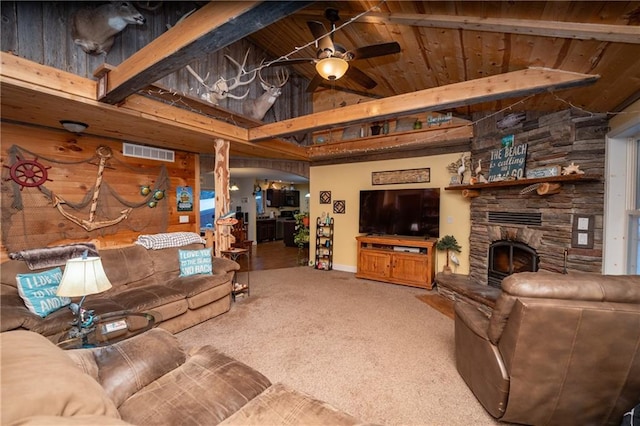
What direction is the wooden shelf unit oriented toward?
toward the camera

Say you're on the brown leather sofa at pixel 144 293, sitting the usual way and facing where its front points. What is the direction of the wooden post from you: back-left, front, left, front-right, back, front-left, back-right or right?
left

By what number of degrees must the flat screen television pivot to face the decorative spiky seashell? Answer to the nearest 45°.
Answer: approximately 90° to its left

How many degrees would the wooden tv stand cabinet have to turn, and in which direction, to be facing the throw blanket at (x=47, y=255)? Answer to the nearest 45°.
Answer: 0° — it already faces it

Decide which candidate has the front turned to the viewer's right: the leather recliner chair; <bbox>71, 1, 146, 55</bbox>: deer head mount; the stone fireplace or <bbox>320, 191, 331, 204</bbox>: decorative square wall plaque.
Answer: the deer head mount

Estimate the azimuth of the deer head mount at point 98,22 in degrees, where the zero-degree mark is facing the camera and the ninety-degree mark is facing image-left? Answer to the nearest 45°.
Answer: approximately 270°

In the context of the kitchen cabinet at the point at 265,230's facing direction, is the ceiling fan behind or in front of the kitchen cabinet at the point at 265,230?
in front

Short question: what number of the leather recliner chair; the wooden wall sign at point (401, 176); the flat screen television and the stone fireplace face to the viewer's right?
0

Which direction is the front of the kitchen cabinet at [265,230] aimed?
toward the camera

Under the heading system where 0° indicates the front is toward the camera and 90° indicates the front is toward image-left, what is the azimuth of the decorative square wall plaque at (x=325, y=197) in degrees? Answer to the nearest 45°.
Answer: approximately 0°

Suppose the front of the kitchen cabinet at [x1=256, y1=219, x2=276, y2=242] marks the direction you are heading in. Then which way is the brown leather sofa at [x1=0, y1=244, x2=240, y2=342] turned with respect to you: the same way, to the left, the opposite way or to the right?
to the left

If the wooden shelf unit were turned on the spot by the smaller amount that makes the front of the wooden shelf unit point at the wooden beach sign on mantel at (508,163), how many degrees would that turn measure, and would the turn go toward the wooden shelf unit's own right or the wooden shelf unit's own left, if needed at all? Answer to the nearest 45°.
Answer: approximately 45° to the wooden shelf unit's own left

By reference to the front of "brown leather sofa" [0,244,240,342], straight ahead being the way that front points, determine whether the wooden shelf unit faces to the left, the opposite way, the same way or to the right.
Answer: to the right

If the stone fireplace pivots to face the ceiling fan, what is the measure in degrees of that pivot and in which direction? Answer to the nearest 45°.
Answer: approximately 45° to its right
